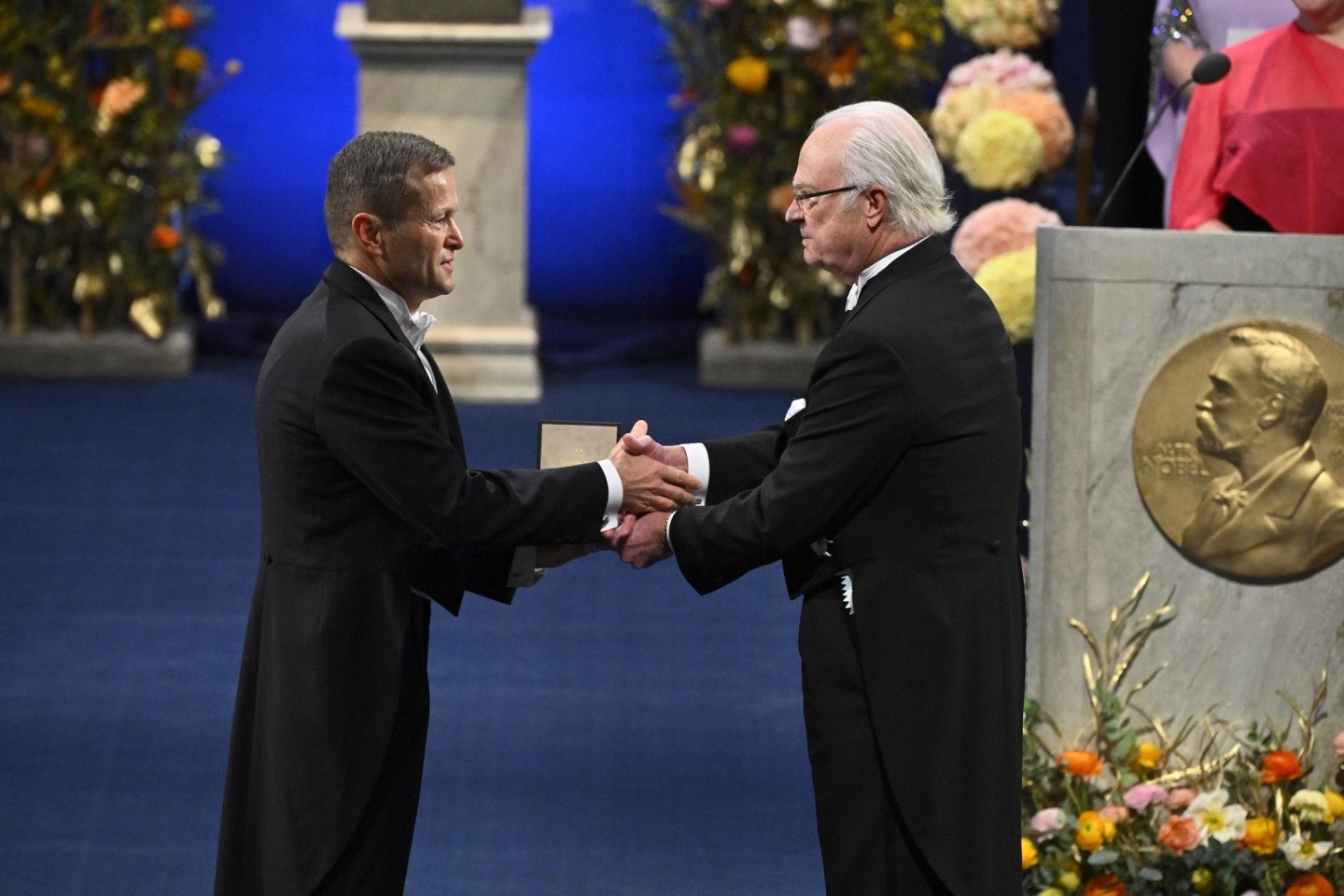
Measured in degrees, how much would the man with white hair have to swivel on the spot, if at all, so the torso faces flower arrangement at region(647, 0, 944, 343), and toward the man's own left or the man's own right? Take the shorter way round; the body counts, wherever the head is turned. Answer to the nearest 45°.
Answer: approximately 90° to the man's own right

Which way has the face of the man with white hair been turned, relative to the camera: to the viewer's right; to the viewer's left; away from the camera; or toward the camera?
to the viewer's left

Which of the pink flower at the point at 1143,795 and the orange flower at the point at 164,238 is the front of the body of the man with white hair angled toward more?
the orange flower

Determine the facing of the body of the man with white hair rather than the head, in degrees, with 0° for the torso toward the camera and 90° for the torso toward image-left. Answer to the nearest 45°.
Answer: approximately 90°

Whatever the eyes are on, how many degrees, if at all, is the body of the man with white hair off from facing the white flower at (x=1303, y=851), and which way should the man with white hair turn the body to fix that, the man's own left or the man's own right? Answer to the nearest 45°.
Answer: approximately 135° to the man's own right

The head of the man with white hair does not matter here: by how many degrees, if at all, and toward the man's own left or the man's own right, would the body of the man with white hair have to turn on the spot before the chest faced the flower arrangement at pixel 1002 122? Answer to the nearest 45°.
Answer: approximately 90° to the man's own right
